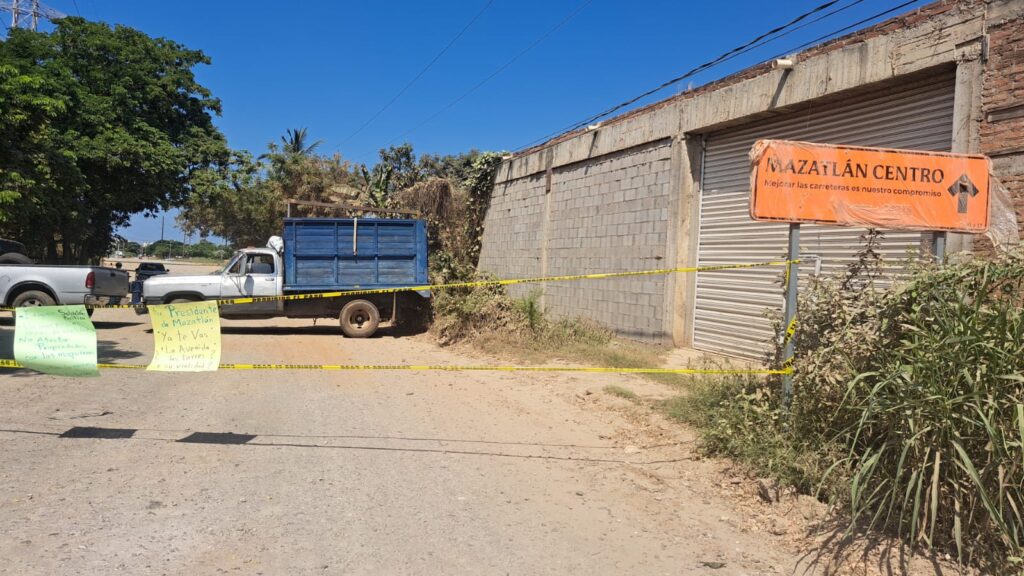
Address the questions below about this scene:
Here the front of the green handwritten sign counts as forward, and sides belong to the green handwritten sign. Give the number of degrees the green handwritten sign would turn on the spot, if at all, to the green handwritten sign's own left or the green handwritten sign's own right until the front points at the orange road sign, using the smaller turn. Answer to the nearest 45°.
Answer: approximately 45° to the green handwritten sign's own left

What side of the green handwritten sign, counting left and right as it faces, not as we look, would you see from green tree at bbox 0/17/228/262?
back

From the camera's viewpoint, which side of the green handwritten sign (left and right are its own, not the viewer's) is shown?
front

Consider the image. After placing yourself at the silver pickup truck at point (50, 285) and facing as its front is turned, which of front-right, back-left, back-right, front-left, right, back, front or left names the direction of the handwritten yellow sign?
back-left

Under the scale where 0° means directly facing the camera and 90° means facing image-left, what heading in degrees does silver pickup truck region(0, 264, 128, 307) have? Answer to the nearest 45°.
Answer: approximately 135°

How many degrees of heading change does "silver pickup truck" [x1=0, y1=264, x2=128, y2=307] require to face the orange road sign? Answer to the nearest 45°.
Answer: approximately 135° to its left

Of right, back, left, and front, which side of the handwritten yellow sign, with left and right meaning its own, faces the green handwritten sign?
right

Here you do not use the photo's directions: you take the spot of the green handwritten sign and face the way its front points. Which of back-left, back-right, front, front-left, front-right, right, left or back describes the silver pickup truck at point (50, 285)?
back

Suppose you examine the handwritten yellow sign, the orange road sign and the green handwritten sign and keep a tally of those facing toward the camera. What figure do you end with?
3

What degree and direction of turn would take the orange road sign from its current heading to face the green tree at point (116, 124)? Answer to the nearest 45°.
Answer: approximately 90° to its right

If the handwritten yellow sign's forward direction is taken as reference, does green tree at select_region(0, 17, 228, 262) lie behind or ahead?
behind

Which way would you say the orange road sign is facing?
toward the camera
